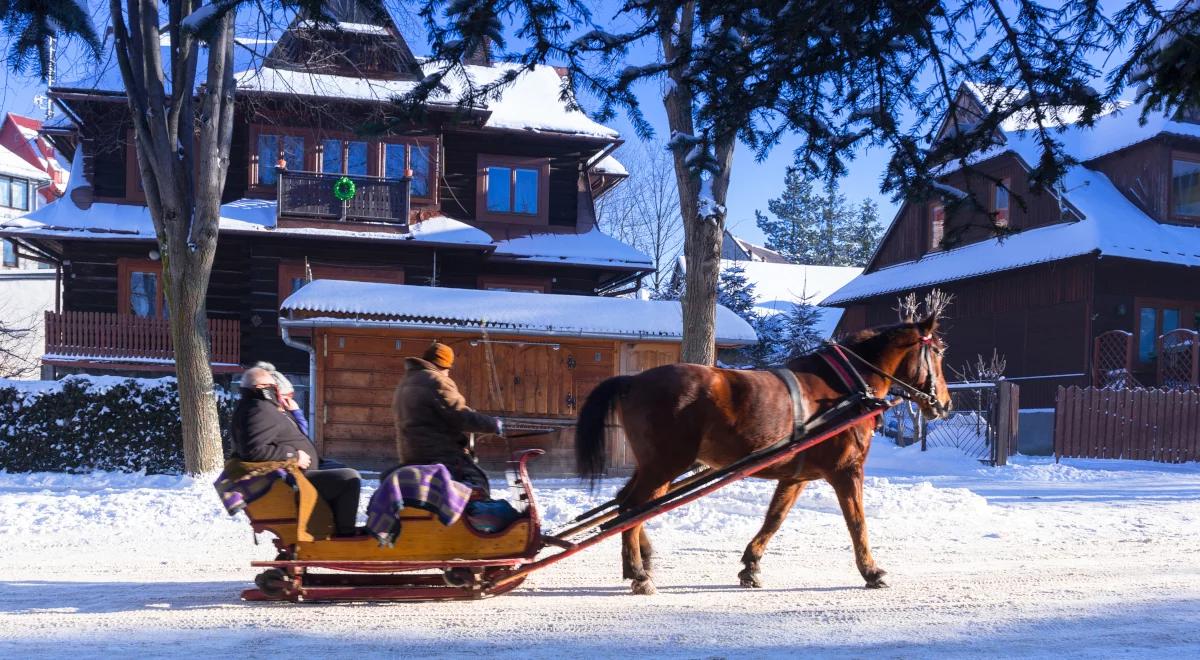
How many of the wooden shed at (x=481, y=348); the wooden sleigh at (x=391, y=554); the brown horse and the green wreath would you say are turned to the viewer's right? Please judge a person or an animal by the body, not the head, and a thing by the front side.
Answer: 2

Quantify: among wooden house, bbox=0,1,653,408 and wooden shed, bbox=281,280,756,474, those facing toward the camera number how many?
2

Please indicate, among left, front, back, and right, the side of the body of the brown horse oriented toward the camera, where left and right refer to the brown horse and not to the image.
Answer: right

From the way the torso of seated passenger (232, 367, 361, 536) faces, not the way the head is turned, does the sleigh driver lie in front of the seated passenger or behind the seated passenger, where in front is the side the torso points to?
in front

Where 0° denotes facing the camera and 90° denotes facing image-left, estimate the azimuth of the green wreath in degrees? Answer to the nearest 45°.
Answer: approximately 0°

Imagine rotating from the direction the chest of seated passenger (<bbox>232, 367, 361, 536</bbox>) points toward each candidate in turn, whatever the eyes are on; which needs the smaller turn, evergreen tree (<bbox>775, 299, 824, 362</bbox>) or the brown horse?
the brown horse

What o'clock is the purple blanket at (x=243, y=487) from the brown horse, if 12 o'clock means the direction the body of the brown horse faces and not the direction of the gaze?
The purple blanket is roughly at 5 o'clock from the brown horse.

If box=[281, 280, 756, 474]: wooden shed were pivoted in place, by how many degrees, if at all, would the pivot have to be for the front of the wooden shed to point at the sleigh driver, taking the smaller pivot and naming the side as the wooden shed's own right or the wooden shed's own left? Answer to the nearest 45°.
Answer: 0° — it already faces them

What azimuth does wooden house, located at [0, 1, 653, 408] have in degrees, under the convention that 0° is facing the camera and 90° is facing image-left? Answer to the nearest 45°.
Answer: approximately 0°

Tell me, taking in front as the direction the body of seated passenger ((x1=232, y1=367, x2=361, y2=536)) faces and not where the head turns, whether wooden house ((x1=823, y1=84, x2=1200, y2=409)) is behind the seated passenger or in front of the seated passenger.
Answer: in front

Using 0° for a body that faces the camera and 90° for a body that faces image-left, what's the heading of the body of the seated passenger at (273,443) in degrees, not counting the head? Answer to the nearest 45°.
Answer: approximately 270°

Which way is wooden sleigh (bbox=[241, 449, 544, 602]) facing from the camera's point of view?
to the viewer's right

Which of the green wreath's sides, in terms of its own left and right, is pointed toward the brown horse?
front
